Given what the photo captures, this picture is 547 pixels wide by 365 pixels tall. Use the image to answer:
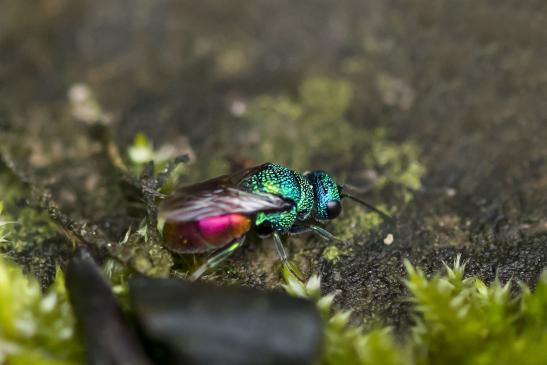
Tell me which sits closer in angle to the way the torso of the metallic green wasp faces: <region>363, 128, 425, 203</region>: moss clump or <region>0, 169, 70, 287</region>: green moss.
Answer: the moss clump

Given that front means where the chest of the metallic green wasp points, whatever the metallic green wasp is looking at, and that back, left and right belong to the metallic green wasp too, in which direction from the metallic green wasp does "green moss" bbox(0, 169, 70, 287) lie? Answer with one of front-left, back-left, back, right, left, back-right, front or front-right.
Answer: back

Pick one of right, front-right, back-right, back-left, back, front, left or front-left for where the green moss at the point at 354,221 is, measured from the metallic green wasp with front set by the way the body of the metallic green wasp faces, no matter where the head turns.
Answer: front-left

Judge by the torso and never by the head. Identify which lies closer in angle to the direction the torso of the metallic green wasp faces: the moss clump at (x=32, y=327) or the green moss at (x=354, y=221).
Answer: the green moss

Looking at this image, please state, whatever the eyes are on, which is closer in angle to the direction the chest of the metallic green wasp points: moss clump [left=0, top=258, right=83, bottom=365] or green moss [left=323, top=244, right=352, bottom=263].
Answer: the green moss

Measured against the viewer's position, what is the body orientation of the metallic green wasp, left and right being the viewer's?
facing to the right of the viewer

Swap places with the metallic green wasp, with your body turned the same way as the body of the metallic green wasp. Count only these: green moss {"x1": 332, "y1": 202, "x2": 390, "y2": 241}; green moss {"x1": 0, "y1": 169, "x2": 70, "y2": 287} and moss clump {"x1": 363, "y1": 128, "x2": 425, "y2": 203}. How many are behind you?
1

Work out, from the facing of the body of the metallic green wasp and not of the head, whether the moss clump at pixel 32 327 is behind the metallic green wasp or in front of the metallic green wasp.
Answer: behind
